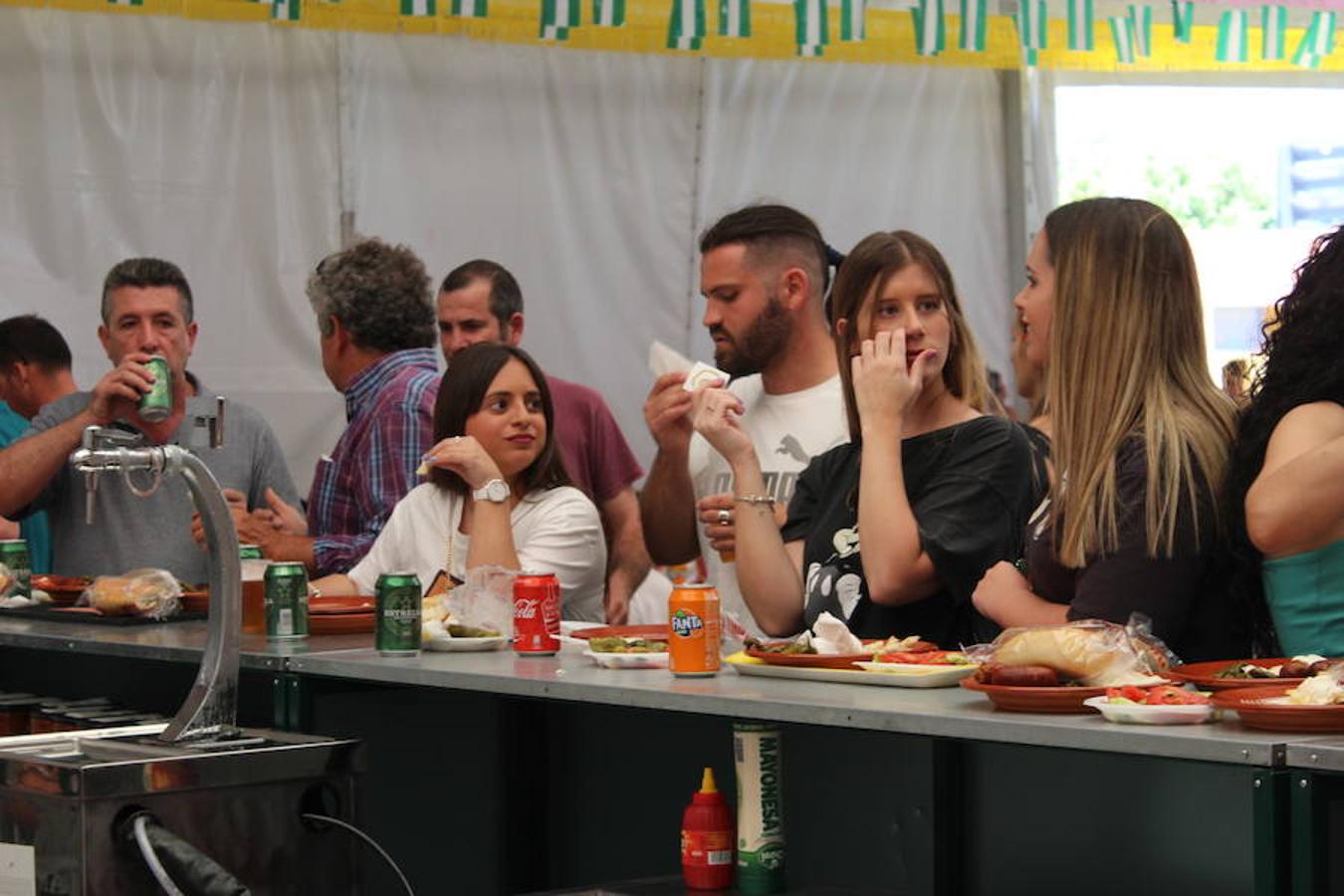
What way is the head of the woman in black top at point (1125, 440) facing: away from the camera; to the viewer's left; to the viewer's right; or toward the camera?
to the viewer's left

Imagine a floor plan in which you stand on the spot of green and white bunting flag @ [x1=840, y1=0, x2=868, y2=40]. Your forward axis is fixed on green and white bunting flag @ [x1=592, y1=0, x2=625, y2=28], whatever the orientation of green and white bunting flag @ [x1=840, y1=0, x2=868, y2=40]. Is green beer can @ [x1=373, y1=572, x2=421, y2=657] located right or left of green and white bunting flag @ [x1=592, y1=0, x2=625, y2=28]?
left

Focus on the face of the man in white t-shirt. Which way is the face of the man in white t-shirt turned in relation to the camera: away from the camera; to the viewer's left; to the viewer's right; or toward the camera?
to the viewer's left

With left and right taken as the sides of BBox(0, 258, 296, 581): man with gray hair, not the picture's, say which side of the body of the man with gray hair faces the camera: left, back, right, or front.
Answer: front

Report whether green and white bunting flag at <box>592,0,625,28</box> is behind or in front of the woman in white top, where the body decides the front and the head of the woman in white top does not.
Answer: behind

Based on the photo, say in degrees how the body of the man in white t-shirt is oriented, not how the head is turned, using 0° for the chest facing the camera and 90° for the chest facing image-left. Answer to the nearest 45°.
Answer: approximately 45°

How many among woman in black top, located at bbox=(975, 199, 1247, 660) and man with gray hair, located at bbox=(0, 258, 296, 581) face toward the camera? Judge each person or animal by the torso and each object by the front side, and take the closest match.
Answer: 1

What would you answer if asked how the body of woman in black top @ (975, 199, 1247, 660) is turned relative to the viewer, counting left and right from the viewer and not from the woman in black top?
facing to the left of the viewer

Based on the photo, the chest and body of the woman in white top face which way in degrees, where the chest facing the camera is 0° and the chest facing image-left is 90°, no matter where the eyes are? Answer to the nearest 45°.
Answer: approximately 45°

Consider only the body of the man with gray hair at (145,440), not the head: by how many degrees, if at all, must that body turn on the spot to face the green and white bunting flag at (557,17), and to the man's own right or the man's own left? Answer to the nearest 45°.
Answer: approximately 135° to the man's own left

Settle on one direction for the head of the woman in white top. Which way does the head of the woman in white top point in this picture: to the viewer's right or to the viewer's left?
to the viewer's right

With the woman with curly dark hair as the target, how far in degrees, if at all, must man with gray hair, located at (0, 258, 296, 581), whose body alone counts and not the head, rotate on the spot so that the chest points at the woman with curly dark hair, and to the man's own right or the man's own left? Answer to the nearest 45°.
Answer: approximately 45° to the man's own left
